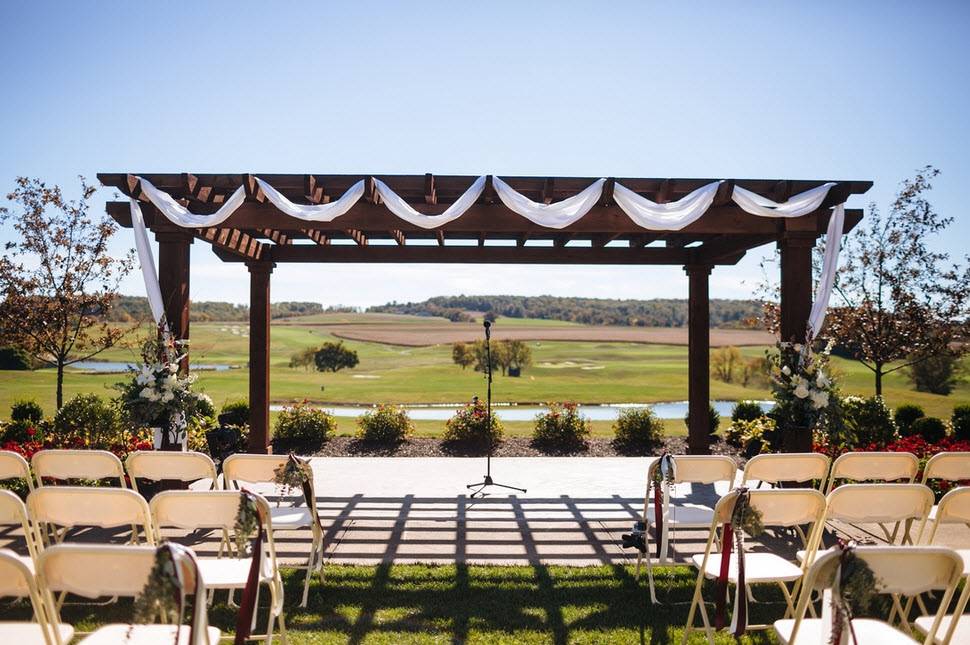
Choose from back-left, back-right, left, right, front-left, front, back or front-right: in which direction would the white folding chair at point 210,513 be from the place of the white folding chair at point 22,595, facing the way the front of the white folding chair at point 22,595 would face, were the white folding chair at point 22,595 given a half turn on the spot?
back

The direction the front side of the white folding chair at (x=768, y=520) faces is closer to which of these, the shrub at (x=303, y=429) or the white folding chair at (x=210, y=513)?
the shrub

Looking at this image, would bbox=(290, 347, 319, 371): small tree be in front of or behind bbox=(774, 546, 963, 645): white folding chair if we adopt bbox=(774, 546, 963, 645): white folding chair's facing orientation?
in front

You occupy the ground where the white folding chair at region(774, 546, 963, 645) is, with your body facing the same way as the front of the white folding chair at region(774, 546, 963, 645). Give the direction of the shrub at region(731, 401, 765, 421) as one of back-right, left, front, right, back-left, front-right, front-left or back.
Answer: front-right

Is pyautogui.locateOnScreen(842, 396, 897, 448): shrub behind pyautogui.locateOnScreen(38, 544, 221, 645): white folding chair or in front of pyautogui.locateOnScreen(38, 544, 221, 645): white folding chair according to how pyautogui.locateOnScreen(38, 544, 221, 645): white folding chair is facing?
in front

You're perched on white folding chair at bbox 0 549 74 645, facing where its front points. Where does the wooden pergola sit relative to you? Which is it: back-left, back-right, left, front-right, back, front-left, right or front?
front

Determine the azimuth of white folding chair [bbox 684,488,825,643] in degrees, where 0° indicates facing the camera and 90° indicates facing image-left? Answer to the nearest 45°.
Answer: approximately 135°

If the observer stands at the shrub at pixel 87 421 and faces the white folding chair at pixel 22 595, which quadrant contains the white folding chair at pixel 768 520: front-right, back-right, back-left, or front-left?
front-left

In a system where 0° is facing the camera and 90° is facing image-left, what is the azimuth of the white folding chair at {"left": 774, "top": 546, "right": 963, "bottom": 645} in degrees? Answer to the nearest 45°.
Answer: approximately 135°

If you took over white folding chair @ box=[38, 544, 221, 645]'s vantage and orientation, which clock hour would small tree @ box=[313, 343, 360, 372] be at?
The small tree is roughly at 11 o'clock from the white folding chair.

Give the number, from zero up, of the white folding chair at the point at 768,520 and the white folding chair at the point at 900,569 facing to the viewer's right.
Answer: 0

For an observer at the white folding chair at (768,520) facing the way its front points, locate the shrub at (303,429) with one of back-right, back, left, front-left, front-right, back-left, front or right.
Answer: front
